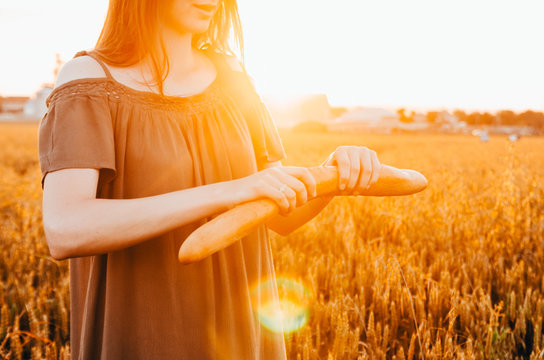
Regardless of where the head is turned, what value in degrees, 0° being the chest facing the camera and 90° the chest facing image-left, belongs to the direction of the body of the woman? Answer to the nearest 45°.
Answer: approximately 315°
